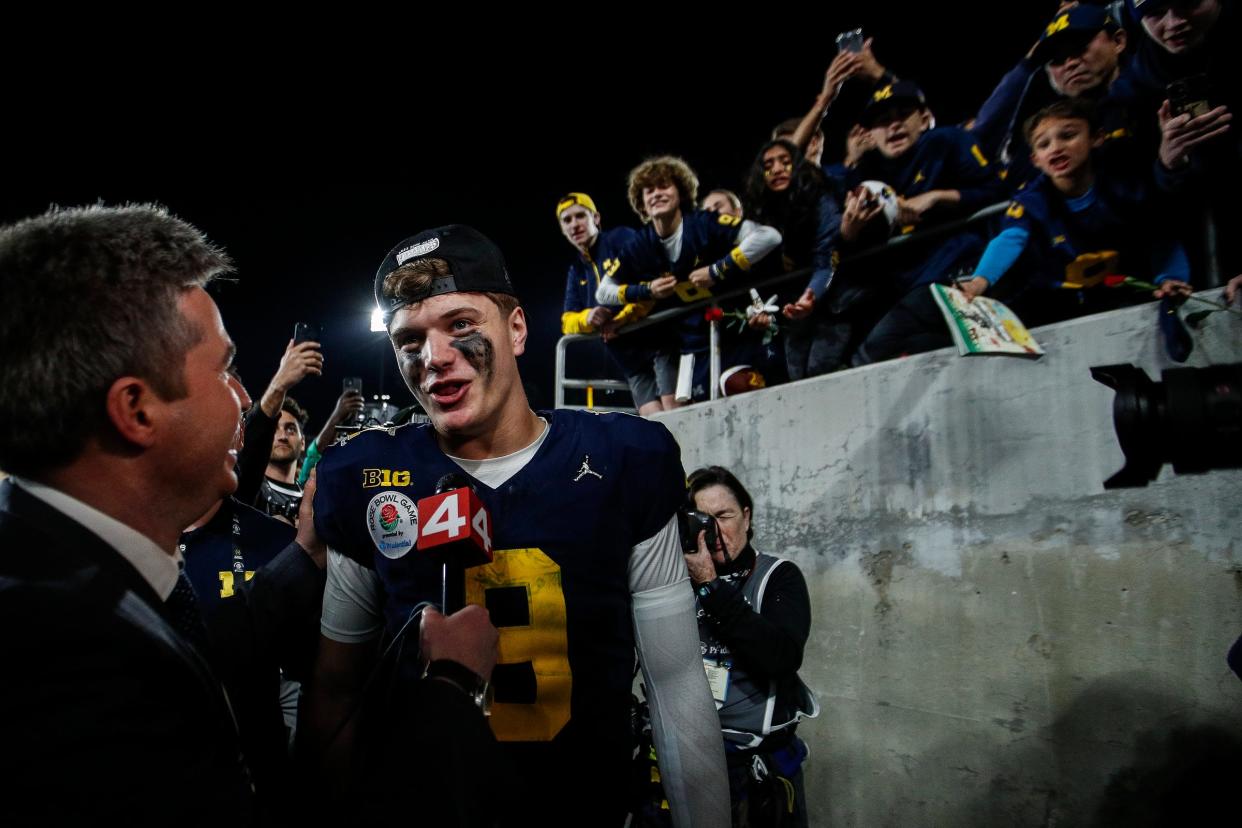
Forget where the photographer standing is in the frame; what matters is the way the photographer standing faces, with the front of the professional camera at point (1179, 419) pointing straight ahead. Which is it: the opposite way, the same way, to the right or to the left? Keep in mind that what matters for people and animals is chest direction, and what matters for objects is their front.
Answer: to the left

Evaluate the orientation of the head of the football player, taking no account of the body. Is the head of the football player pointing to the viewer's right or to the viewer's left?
to the viewer's left

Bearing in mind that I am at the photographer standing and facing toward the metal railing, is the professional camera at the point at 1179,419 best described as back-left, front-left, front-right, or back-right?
back-right

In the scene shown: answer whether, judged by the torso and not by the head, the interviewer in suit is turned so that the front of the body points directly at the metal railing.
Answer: no

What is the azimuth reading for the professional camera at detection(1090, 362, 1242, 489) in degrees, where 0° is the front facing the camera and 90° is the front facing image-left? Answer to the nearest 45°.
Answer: approximately 90°

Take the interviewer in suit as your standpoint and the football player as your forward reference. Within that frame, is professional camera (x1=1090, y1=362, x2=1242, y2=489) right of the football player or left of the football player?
right

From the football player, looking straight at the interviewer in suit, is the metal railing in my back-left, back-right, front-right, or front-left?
back-right

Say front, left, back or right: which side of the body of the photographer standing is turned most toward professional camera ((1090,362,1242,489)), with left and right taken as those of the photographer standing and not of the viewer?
left

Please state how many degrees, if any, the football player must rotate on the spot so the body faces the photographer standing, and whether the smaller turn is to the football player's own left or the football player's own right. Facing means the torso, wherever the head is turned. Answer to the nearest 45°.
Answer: approximately 135° to the football player's own left

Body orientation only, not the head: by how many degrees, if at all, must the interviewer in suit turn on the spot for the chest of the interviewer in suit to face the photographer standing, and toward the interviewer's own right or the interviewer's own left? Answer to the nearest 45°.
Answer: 0° — they already face them

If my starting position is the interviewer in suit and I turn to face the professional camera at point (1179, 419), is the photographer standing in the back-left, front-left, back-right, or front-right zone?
front-left

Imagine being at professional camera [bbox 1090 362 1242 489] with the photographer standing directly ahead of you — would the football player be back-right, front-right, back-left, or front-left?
front-left

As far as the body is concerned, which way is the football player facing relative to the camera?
toward the camera

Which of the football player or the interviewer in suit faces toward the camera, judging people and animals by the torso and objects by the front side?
the football player

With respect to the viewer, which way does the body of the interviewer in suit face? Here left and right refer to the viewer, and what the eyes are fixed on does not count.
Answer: facing away from the viewer and to the right of the viewer
